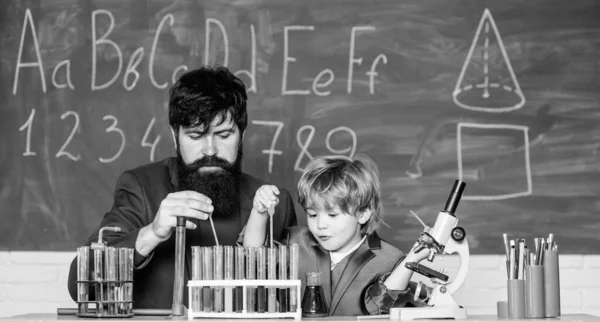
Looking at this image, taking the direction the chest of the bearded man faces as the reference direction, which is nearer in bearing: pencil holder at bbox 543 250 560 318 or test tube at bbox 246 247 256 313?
the test tube

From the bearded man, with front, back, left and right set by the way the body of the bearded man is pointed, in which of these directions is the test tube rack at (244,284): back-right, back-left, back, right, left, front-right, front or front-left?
front

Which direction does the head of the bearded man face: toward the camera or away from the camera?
toward the camera

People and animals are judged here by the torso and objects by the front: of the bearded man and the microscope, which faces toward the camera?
the bearded man

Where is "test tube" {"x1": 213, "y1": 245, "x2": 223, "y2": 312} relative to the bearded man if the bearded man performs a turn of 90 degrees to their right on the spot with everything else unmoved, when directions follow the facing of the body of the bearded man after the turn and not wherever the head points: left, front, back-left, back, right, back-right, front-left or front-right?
left

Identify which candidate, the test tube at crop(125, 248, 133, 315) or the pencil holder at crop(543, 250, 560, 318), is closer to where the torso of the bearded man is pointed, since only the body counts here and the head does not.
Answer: the test tube

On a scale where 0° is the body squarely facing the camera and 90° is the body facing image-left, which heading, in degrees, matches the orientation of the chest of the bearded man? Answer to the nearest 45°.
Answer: approximately 0°

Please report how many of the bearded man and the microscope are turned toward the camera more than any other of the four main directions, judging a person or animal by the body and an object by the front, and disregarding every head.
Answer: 1
